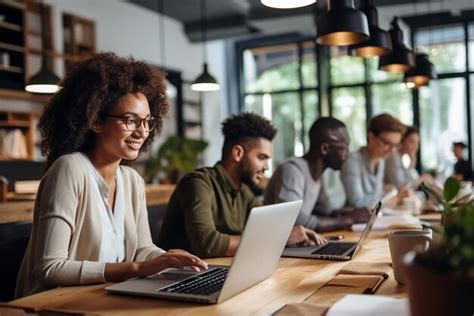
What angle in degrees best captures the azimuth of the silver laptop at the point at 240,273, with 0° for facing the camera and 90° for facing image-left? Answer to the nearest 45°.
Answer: approximately 135°

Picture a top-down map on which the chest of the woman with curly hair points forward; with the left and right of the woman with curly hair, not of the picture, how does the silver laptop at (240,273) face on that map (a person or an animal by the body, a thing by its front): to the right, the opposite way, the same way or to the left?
the opposite way

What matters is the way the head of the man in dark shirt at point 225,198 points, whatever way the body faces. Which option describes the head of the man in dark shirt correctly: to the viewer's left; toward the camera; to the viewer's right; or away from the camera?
to the viewer's right

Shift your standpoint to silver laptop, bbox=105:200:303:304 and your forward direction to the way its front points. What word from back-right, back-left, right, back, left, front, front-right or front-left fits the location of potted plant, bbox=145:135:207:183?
front-right

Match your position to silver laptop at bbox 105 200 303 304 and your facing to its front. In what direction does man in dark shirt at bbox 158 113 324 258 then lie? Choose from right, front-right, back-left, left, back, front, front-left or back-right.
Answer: front-right

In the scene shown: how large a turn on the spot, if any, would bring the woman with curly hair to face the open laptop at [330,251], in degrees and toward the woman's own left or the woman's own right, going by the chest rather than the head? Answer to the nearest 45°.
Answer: approximately 45° to the woman's own left

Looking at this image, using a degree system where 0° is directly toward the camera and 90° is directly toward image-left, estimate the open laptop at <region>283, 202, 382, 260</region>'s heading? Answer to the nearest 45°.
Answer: approximately 90°

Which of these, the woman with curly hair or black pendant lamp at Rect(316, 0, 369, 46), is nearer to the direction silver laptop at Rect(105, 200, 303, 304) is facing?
the woman with curly hair

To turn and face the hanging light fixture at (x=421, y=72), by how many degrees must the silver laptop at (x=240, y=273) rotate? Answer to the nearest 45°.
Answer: approximately 90° to its right

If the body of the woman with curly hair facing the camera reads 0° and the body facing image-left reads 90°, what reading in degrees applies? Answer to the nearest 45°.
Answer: approximately 315°
